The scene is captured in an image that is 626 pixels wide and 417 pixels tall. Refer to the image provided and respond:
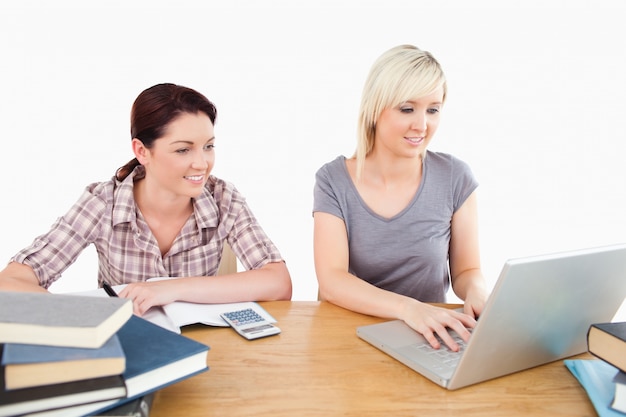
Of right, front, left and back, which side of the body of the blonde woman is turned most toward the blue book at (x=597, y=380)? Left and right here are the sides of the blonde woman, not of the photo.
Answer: front

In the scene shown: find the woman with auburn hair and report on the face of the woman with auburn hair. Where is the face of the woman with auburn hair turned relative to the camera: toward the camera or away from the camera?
toward the camera

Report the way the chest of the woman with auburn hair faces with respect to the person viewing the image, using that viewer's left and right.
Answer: facing the viewer

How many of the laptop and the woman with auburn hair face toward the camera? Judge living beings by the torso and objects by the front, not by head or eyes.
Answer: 1

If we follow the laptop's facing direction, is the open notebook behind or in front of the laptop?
in front

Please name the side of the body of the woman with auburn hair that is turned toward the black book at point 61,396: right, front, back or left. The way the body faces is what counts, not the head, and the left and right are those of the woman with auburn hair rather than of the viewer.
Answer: front

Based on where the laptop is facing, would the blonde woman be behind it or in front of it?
in front

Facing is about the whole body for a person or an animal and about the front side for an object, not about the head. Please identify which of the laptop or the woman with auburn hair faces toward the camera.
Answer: the woman with auburn hair

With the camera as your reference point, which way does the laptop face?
facing away from the viewer and to the left of the viewer

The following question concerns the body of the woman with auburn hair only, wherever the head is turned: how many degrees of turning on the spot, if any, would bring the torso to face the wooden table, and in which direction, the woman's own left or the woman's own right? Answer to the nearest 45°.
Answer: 0° — they already face it

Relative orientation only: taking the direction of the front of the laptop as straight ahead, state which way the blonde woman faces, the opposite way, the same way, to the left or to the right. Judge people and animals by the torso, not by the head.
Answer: the opposite way

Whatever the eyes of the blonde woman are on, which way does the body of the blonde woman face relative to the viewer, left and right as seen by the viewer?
facing the viewer and to the right of the viewer

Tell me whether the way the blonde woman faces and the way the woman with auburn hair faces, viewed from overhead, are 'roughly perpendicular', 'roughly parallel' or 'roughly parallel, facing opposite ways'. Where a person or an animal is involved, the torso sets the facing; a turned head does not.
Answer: roughly parallel

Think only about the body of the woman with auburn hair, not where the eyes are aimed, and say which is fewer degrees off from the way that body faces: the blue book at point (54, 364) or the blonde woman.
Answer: the blue book
